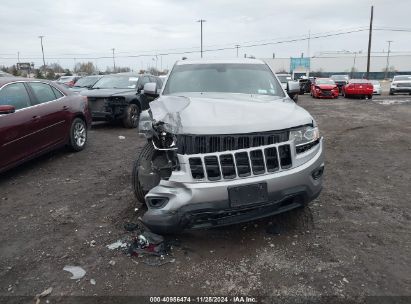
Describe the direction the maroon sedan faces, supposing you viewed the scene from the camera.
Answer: facing the viewer and to the left of the viewer

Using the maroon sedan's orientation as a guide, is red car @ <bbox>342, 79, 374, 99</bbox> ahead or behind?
behind

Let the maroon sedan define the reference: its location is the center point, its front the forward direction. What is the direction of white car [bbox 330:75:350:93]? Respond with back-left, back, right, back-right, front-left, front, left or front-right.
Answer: back

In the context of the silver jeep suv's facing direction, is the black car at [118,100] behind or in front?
behind

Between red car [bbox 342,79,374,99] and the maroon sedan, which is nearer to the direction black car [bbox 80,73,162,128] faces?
the maroon sedan

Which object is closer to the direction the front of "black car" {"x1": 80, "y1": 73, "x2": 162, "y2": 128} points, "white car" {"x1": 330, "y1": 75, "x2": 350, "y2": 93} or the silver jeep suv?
the silver jeep suv

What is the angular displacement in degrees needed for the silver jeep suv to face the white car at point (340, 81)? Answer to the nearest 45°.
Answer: approximately 180°

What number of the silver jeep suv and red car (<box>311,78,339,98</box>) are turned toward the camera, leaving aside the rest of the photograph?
2

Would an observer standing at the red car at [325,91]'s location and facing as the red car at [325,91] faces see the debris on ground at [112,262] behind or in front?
in front

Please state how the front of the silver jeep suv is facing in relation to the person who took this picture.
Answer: facing the viewer
